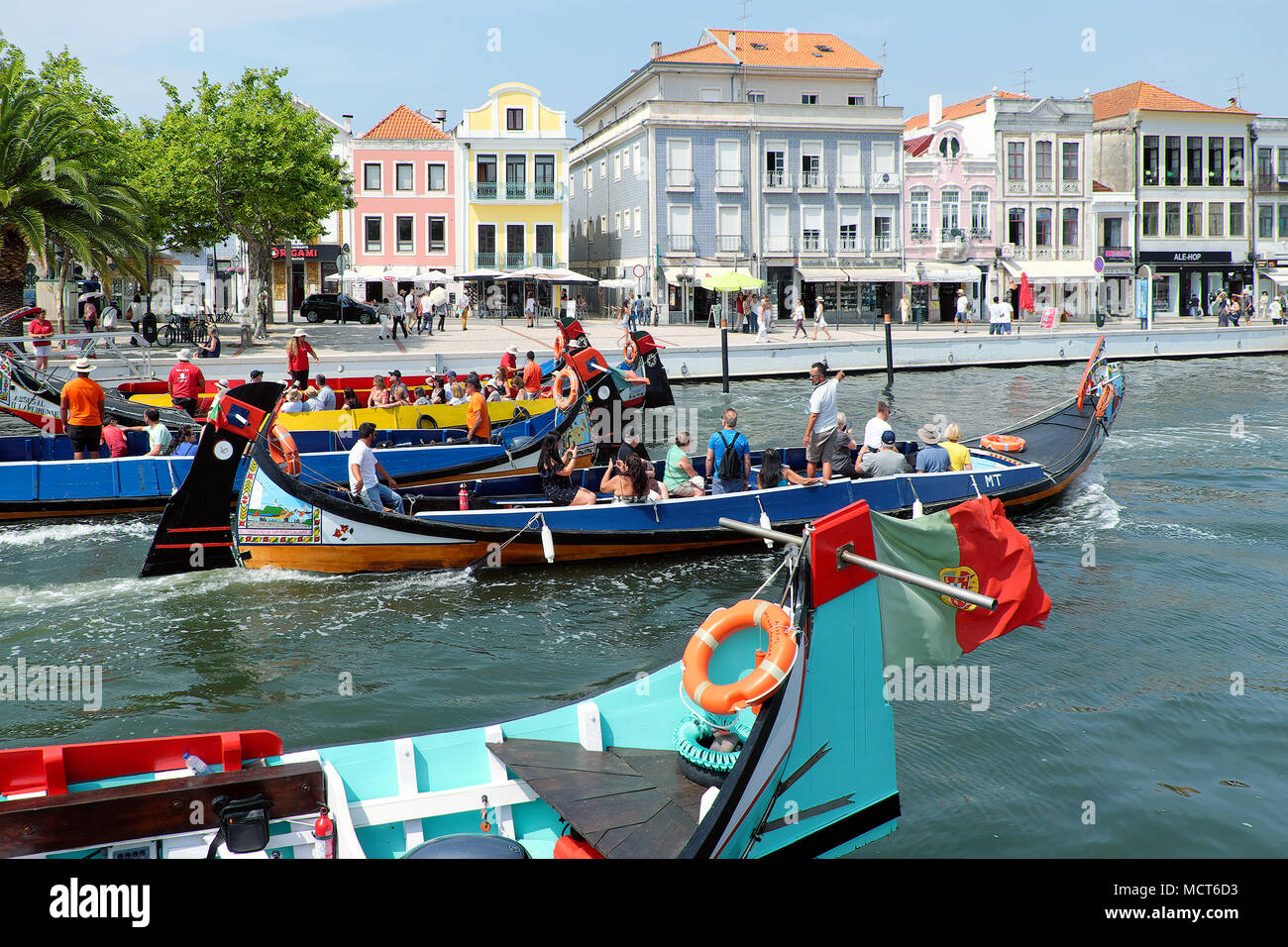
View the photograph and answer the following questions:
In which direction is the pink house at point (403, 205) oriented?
toward the camera

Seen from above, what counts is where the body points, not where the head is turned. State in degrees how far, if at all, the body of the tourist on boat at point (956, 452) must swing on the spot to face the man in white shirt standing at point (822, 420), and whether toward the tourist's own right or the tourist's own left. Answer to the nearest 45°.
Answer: approximately 135° to the tourist's own left

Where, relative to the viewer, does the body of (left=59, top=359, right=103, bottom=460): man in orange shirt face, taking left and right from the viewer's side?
facing away from the viewer

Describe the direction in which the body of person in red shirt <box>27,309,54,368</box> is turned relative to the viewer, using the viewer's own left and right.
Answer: facing the viewer and to the right of the viewer

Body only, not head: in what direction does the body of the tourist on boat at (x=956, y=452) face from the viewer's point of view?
away from the camera

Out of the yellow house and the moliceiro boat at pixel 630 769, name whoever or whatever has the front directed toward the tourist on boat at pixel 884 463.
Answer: the yellow house

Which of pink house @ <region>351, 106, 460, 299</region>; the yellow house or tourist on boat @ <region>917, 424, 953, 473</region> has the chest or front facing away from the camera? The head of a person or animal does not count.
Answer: the tourist on boat

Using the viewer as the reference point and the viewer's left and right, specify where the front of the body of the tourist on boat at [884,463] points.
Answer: facing away from the viewer

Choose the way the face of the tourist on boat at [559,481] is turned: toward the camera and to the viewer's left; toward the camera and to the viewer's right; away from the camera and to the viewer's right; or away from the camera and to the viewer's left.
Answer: away from the camera and to the viewer's right

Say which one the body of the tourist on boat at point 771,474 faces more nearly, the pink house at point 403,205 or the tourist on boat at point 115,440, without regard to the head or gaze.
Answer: the pink house

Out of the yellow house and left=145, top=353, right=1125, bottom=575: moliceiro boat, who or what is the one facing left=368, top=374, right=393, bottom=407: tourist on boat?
the yellow house

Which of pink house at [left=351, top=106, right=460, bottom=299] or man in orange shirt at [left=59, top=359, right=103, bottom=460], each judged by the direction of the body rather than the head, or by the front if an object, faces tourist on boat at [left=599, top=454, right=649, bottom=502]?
the pink house

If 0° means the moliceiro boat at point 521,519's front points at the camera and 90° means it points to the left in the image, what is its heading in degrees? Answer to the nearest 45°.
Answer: approximately 270°

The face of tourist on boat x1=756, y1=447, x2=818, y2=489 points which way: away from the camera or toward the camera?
away from the camera
